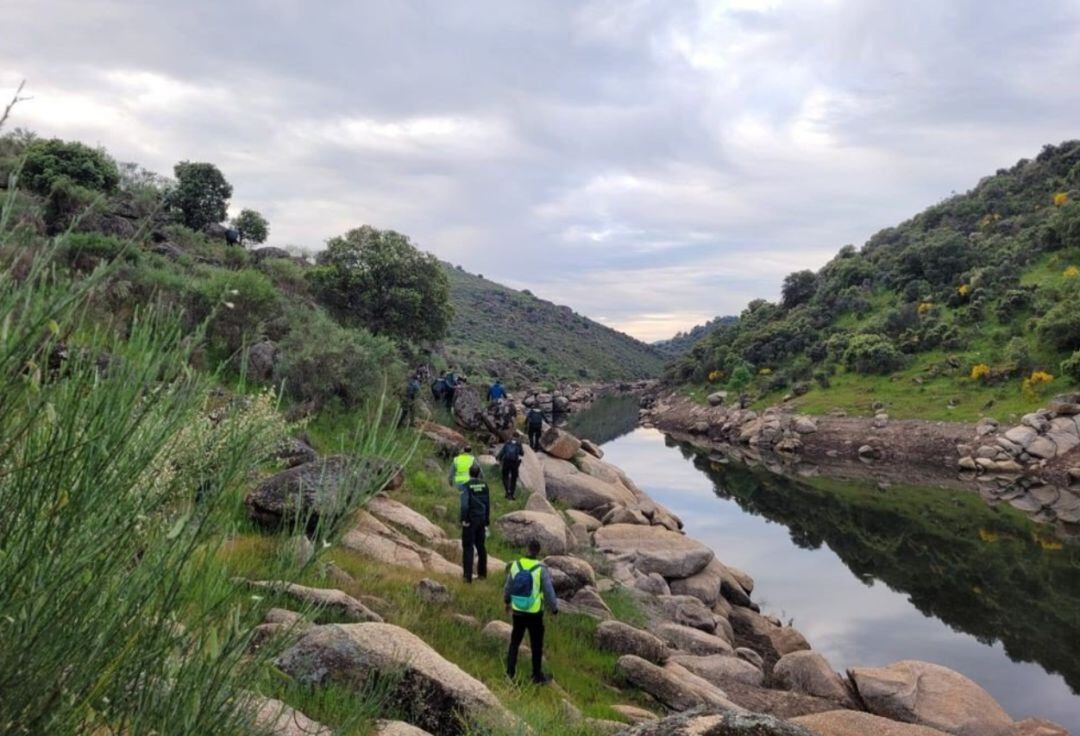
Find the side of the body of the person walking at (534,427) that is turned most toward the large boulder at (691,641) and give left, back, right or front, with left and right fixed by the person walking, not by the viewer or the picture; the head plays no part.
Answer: back

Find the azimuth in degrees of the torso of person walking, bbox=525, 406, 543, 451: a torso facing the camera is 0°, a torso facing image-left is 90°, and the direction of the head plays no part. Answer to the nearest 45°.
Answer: approximately 180°

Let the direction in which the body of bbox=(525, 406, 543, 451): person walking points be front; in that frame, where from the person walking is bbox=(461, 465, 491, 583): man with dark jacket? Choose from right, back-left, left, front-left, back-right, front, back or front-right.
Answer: back

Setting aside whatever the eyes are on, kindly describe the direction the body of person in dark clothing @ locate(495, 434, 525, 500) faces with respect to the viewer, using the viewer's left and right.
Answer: facing away from the viewer

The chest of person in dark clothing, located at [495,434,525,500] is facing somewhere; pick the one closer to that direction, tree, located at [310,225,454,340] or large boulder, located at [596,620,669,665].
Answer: the tree

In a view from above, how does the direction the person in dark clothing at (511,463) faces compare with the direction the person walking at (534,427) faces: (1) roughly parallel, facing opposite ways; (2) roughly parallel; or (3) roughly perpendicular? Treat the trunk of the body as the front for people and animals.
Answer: roughly parallel

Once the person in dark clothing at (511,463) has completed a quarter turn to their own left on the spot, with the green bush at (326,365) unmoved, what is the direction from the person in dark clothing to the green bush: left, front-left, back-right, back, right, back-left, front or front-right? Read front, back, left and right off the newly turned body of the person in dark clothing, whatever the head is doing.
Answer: front

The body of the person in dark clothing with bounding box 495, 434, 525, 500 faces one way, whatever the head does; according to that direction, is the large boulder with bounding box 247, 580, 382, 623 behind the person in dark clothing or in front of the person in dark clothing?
behind

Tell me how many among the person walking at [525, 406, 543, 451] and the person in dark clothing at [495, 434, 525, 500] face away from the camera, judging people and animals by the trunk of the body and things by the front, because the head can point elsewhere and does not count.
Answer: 2

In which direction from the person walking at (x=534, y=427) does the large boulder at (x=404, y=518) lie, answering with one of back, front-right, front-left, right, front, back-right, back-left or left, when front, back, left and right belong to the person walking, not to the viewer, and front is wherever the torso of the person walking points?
back

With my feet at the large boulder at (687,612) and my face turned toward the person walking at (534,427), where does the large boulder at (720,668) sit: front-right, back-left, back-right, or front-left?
back-left

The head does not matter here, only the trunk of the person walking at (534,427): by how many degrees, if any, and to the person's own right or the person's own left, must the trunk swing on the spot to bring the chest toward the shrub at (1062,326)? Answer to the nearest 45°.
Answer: approximately 45° to the person's own right

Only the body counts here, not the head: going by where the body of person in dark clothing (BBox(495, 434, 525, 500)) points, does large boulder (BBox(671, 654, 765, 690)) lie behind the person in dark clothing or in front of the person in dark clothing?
behind
